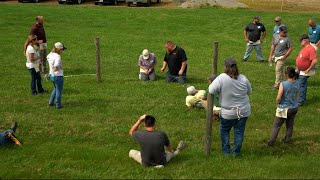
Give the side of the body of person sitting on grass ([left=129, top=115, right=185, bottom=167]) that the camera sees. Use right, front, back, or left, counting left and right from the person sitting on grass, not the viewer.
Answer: back

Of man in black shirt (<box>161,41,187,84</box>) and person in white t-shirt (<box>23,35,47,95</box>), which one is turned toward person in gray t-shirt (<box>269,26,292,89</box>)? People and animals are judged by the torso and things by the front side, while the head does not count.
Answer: the person in white t-shirt

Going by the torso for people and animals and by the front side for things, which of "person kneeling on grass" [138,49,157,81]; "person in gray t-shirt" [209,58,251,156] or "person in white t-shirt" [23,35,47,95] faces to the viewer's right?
the person in white t-shirt

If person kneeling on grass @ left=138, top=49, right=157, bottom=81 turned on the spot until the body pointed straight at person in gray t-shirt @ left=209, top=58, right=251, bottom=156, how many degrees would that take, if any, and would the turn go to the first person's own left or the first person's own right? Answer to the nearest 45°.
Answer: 0° — they already face them

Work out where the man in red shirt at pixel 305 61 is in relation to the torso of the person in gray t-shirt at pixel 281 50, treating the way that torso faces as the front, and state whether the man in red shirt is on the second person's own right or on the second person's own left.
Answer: on the second person's own left

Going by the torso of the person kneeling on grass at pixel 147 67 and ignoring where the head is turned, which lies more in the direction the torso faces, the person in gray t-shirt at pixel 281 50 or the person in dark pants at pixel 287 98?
the person in dark pants

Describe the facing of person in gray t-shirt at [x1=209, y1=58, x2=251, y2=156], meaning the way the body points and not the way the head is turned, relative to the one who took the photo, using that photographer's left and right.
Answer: facing away from the viewer

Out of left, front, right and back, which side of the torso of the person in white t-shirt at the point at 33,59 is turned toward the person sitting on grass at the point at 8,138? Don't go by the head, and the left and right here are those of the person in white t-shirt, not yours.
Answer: right

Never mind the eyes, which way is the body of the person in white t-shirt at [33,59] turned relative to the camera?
to the viewer's right

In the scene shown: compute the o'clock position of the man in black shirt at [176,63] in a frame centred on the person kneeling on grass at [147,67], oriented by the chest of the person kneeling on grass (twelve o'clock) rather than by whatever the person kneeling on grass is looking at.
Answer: The man in black shirt is roughly at 10 o'clock from the person kneeling on grass.
